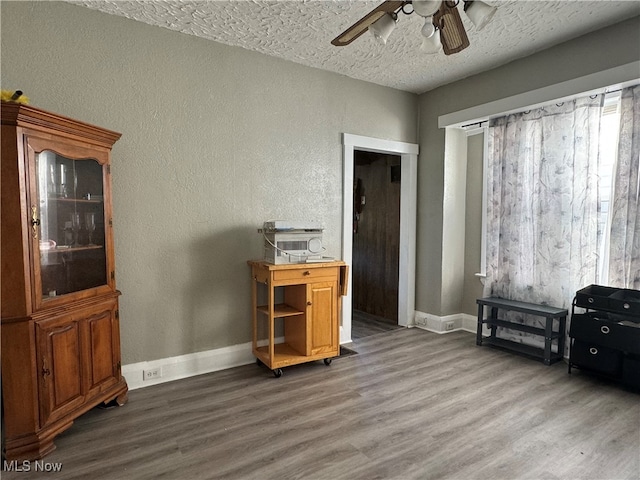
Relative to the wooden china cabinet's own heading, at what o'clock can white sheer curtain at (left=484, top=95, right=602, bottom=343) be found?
The white sheer curtain is roughly at 11 o'clock from the wooden china cabinet.

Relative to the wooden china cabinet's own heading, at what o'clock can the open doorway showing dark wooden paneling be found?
The open doorway showing dark wooden paneling is roughly at 10 o'clock from the wooden china cabinet.

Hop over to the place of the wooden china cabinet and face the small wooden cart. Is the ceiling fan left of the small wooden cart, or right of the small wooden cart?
right

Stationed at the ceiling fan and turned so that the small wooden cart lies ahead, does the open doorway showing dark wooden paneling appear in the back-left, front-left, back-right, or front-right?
front-right

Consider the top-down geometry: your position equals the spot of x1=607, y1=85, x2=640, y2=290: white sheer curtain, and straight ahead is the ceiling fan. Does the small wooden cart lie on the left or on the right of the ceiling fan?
right

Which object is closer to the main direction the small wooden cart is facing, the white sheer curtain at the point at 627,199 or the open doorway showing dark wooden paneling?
the white sheer curtain

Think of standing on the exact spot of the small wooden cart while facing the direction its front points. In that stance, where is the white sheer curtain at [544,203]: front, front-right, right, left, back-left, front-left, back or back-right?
front-left

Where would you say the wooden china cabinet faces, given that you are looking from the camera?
facing the viewer and to the right of the viewer

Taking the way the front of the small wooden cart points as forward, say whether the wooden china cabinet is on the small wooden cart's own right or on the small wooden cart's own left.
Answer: on the small wooden cart's own right

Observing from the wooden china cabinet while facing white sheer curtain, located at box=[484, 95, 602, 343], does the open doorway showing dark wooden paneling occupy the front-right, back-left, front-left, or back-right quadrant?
front-left

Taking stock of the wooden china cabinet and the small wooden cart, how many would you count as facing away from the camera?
0

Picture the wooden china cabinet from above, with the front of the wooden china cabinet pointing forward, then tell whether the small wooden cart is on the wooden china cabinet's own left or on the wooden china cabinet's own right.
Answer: on the wooden china cabinet's own left

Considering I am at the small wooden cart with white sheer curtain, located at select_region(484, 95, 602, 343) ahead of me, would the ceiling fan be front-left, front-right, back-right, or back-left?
front-right

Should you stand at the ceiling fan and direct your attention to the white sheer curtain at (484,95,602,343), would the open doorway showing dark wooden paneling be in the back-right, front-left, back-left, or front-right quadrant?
front-left

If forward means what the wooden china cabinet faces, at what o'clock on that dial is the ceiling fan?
The ceiling fan is roughly at 12 o'clock from the wooden china cabinet.
